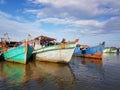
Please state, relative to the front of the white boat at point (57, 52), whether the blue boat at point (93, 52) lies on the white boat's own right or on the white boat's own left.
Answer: on the white boat's own left

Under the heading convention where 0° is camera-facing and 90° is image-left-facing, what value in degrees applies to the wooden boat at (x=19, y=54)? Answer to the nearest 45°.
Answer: approximately 315°

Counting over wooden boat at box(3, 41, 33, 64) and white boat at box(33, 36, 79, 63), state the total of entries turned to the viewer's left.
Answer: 0

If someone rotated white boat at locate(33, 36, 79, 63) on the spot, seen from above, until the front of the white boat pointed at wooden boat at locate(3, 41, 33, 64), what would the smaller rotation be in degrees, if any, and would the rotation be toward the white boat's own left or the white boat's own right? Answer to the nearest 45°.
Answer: approximately 135° to the white boat's own right

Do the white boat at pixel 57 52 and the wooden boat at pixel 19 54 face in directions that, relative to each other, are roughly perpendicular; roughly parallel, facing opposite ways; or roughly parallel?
roughly parallel

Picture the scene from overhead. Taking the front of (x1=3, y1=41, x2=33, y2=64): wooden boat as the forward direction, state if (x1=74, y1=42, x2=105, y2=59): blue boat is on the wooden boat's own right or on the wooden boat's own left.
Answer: on the wooden boat's own left

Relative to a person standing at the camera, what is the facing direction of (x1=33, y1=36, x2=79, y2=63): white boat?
facing the viewer and to the right of the viewer

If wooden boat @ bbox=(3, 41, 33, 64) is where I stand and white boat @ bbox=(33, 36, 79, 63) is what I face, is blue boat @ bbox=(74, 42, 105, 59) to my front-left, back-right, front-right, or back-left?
front-left

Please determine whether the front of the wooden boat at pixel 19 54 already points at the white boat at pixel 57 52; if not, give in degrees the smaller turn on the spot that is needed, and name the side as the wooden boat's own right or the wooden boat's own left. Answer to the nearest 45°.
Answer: approximately 45° to the wooden boat's own left

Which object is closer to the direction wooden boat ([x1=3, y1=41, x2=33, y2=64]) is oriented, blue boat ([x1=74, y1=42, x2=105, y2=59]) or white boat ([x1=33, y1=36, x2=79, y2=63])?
the white boat

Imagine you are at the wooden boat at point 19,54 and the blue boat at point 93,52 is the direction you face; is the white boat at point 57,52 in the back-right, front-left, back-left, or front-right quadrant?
front-right
